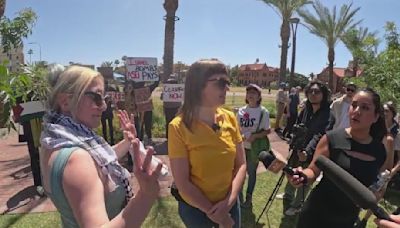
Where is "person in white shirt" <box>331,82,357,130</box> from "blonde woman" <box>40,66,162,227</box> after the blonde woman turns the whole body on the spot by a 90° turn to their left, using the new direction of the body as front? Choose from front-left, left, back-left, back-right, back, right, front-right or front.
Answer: front-right

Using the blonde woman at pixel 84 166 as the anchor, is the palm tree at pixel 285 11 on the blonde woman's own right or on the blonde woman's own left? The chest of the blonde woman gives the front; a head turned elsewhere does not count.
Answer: on the blonde woman's own left

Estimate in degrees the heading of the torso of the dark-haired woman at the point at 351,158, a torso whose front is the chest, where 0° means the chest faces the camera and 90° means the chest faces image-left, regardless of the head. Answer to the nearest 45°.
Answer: approximately 45°

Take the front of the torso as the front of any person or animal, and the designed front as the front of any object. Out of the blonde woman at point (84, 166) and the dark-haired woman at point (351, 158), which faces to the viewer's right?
the blonde woman

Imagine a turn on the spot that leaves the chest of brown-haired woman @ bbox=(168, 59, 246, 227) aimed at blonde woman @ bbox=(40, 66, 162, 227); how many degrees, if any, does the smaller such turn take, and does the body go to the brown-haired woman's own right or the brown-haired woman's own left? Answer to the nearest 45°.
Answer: approximately 90° to the brown-haired woman's own right

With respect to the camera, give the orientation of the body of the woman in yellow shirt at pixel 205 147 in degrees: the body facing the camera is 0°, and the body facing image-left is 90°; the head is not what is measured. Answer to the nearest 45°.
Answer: approximately 315°

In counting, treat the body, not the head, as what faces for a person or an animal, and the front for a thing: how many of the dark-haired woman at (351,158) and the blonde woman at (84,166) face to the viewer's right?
1

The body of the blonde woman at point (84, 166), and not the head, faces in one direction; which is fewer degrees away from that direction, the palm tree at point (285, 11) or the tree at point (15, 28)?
the palm tree

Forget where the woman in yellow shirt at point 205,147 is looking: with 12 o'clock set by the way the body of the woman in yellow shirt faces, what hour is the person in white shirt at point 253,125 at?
The person in white shirt is roughly at 8 o'clock from the woman in yellow shirt.

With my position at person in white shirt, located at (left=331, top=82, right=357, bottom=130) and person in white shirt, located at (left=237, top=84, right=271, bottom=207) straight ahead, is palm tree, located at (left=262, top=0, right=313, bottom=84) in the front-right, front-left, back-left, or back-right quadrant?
back-right

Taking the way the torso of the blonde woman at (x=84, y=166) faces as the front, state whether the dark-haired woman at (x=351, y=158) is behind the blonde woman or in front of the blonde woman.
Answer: in front

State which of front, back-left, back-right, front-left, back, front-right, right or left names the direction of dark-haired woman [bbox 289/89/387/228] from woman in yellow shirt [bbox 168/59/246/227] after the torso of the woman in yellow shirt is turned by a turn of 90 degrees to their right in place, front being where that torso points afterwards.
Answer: back-left

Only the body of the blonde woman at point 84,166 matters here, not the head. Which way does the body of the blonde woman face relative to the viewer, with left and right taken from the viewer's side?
facing to the right of the viewer
